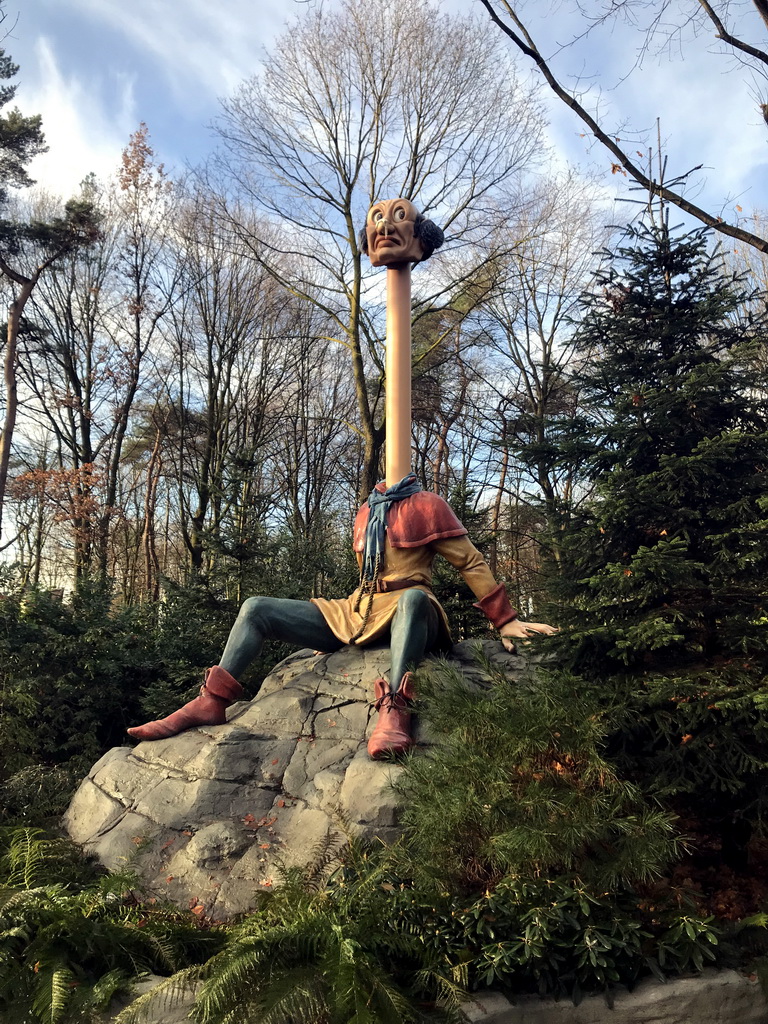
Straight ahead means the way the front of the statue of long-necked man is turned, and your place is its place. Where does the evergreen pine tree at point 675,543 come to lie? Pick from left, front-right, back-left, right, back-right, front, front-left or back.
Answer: left

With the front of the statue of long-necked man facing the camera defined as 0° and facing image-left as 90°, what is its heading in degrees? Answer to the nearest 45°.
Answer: approximately 45°

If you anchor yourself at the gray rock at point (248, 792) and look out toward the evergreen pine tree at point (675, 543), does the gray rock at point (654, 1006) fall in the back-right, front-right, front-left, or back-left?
front-right
